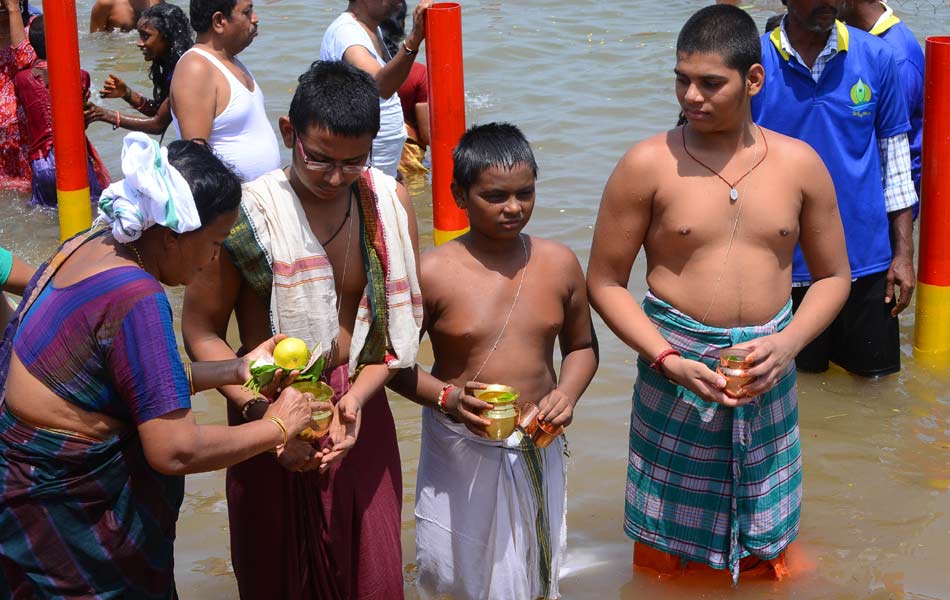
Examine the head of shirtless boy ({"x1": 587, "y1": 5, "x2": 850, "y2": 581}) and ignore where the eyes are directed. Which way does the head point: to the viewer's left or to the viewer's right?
to the viewer's left

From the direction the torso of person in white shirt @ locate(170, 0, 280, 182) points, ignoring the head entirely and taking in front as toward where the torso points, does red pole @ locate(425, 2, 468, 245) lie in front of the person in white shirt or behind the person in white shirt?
in front

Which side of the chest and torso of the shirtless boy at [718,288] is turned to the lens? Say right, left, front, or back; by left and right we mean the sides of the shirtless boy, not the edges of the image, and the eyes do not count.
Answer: front

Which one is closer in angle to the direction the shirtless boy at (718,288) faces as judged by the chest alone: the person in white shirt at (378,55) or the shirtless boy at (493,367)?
the shirtless boy

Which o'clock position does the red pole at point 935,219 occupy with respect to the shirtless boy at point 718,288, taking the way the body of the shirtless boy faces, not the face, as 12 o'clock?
The red pole is roughly at 7 o'clock from the shirtless boy.

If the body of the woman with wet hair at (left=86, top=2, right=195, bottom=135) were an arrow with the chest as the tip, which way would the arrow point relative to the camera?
to the viewer's left

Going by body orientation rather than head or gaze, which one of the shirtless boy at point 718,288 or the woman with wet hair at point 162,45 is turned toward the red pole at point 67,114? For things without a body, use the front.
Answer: the woman with wet hair

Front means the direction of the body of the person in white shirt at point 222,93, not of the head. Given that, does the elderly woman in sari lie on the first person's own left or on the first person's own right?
on the first person's own right

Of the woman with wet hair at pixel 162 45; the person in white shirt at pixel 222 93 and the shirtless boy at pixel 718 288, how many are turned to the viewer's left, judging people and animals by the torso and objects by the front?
1

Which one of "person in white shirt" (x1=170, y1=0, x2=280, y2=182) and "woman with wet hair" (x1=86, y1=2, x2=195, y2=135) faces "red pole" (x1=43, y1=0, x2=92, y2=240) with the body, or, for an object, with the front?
the woman with wet hair

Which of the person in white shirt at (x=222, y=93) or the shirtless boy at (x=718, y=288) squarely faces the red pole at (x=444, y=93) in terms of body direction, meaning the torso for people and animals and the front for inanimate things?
the person in white shirt

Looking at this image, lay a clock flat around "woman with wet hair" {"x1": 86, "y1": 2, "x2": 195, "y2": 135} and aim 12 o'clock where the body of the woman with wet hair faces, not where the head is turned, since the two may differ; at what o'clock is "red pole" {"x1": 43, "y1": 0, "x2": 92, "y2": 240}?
The red pole is roughly at 12 o'clock from the woman with wet hair.

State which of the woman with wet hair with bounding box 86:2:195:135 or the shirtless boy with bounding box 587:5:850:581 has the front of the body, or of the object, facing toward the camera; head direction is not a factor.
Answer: the shirtless boy
